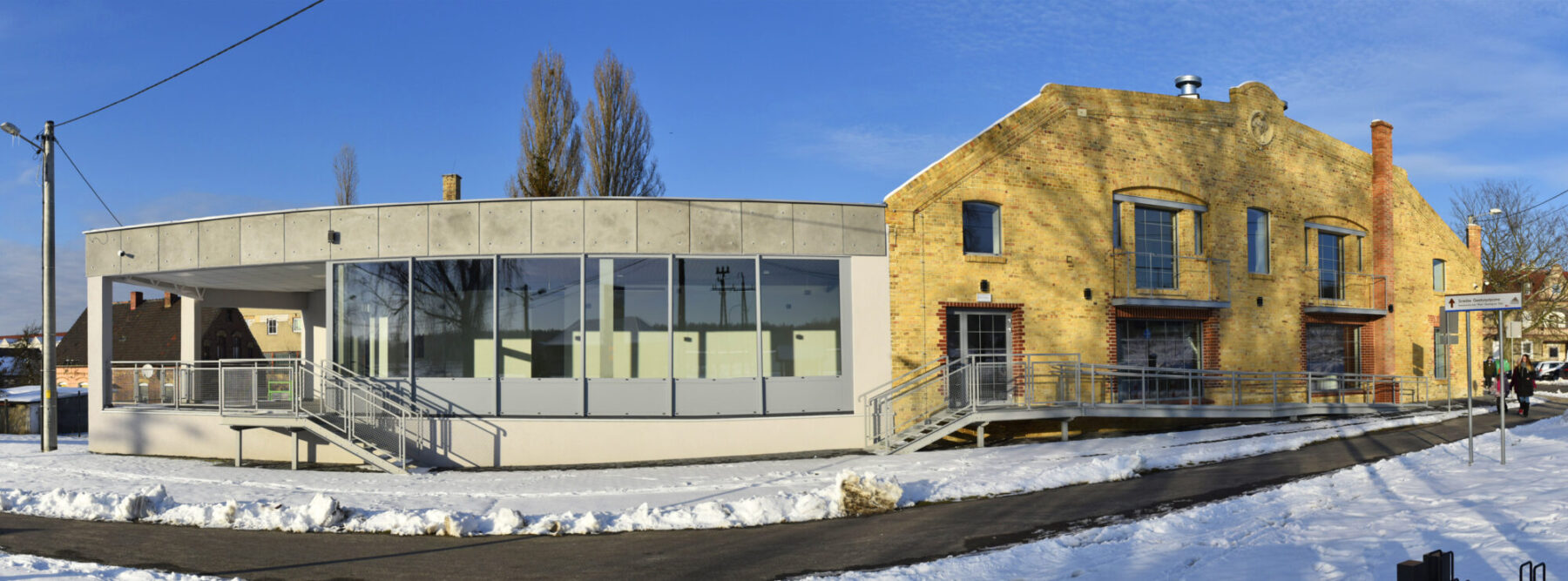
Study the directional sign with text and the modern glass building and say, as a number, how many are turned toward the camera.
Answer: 2

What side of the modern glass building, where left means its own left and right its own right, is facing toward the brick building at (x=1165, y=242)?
left

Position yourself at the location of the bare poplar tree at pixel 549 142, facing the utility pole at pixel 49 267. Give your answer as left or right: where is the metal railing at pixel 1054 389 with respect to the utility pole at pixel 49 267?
left

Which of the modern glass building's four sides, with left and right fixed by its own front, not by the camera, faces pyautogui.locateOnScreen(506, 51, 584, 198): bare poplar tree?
back

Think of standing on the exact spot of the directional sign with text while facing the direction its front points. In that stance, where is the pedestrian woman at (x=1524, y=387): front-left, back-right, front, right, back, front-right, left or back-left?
back

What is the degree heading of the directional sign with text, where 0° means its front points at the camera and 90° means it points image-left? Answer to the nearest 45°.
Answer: approximately 0°

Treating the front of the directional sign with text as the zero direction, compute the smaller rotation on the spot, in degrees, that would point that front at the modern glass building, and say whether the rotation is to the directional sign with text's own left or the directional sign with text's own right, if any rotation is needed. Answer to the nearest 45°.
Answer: approximately 90° to the directional sign with text's own right

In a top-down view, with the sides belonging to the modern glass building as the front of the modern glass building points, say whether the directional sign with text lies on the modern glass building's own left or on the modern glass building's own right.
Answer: on the modern glass building's own left

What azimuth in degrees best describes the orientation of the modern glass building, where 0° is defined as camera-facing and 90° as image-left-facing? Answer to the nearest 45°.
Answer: approximately 0°
